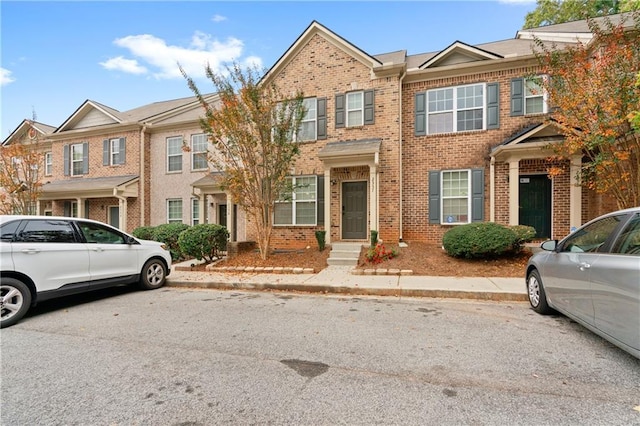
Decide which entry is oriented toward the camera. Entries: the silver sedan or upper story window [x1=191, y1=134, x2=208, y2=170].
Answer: the upper story window

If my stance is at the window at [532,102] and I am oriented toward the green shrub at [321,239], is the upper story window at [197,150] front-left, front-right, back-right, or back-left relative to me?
front-right

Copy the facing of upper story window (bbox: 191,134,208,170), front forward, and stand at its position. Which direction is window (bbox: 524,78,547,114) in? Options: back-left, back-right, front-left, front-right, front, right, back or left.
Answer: front-left

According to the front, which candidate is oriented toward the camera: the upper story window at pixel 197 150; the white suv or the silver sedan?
the upper story window

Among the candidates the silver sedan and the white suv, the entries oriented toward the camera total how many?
0

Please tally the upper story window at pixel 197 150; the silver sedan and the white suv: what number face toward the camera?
1

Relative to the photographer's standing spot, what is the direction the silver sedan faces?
facing away from the viewer and to the left of the viewer

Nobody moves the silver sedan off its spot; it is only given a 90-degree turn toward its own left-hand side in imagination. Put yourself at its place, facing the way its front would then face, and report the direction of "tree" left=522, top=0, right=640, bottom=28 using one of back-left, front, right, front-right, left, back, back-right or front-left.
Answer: back-right

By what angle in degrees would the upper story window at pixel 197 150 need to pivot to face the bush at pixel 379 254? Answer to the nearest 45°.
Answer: approximately 45° to its left

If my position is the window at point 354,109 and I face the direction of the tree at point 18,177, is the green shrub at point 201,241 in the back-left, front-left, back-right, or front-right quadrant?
front-left

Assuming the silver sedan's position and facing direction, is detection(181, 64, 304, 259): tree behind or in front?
in front

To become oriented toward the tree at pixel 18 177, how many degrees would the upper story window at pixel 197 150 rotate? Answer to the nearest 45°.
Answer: approximately 90° to its right

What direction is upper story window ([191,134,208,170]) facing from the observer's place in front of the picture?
facing the viewer

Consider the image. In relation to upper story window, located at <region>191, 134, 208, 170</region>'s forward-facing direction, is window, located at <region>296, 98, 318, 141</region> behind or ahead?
ahead

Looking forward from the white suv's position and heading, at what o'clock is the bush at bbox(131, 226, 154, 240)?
The bush is roughly at 11 o'clock from the white suv.

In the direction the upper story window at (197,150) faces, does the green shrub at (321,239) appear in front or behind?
in front

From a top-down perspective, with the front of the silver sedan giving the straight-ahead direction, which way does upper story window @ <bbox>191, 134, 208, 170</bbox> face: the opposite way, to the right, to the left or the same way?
the opposite way
